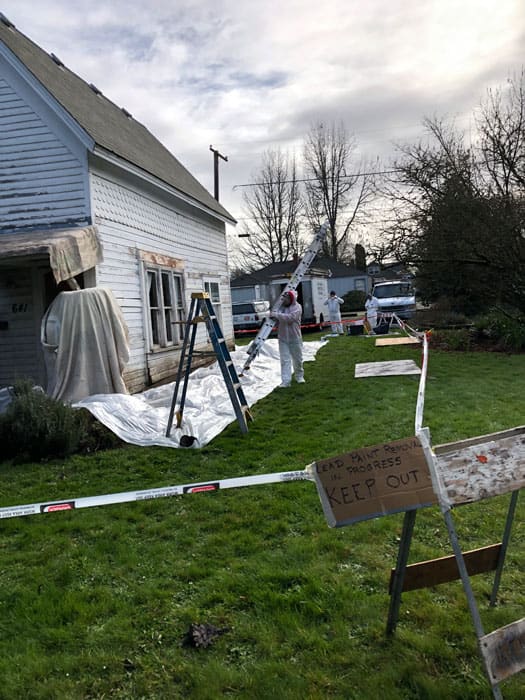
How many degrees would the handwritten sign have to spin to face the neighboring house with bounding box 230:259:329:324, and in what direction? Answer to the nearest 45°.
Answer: approximately 180°

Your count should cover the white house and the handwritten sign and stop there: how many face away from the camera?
0

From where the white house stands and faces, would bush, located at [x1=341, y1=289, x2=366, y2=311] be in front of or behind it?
behind

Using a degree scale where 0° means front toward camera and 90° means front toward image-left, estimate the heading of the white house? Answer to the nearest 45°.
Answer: approximately 45°

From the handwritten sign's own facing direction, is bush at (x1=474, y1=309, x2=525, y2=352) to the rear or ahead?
to the rear

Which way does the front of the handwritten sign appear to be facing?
toward the camera

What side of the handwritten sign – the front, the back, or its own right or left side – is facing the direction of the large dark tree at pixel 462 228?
back

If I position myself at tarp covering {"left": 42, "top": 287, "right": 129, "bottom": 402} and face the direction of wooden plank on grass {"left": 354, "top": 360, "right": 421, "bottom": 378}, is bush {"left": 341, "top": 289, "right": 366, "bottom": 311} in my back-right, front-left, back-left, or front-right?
front-left

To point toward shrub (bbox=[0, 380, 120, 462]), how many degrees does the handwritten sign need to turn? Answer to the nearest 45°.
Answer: approximately 135° to its right

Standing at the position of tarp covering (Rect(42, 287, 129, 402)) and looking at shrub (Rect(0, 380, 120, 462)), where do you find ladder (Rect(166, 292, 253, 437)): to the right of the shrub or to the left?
left
